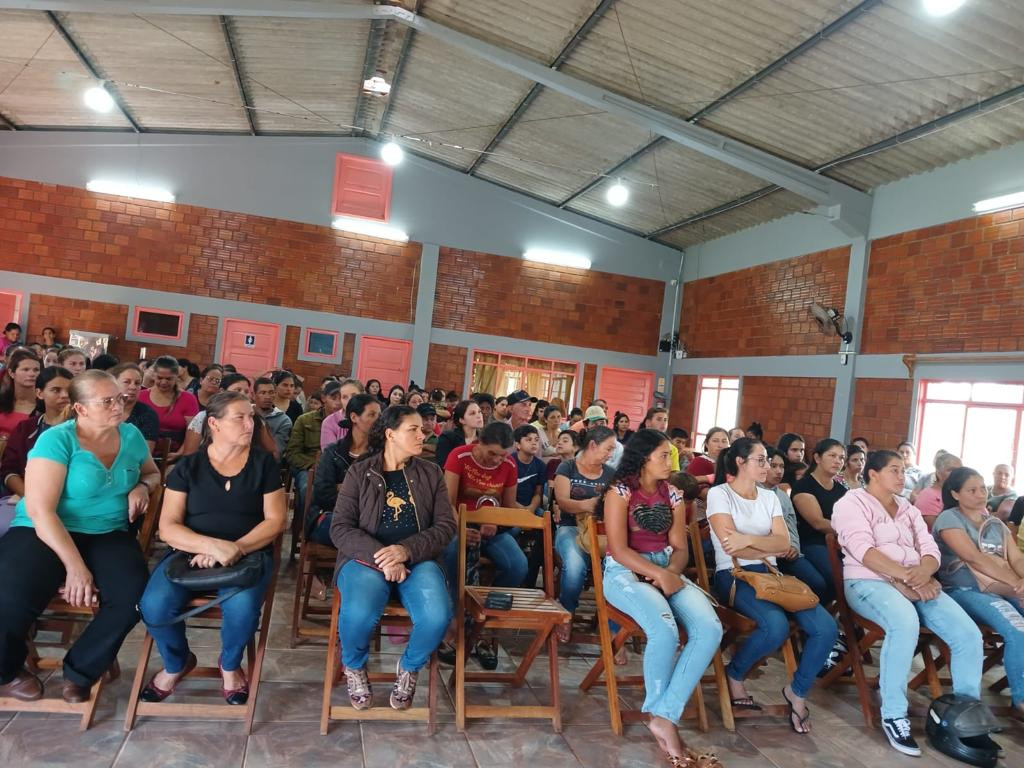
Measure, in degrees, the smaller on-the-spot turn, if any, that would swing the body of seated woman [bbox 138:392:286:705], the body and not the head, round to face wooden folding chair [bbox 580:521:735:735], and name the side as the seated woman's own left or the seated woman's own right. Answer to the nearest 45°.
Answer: approximately 90° to the seated woman's own left

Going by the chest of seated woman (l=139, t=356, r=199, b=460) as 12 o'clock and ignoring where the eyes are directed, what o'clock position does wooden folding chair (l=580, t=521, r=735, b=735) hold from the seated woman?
The wooden folding chair is roughly at 11 o'clock from the seated woman.

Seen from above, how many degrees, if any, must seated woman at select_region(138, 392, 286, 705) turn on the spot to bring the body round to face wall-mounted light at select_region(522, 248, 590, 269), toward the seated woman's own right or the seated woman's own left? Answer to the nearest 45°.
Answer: approximately 135° to the seated woman's own left

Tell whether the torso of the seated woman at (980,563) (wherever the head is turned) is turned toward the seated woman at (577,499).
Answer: no

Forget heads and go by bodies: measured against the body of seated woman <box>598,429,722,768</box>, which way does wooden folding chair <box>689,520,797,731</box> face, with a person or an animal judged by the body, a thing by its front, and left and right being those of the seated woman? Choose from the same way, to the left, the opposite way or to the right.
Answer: the same way

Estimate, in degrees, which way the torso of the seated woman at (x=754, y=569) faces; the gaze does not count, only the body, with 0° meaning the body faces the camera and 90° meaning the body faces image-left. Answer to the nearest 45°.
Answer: approximately 315°

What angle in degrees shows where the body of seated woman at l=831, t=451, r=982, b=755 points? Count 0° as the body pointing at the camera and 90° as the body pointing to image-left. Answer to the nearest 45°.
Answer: approximately 315°

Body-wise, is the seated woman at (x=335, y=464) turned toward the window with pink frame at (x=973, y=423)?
no

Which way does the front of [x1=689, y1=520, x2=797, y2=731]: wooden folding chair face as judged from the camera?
facing the viewer and to the right of the viewer

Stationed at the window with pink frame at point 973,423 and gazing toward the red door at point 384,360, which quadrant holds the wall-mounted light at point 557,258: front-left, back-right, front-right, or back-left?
front-right

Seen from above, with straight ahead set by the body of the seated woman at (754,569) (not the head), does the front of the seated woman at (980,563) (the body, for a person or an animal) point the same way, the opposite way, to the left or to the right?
the same way

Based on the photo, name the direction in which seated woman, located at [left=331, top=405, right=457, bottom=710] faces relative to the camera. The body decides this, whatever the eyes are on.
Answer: toward the camera

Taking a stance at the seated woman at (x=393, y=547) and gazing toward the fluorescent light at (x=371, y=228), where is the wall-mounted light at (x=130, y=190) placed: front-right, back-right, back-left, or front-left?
front-left

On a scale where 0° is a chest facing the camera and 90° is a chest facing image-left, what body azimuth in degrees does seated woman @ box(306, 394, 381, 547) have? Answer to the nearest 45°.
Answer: approximately 315°

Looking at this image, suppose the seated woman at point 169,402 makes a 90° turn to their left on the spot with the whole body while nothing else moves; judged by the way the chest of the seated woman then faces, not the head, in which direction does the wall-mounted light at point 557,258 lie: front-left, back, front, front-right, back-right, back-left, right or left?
front-left

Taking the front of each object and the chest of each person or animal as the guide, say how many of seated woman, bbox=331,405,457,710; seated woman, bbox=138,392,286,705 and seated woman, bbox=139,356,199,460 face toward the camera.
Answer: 3

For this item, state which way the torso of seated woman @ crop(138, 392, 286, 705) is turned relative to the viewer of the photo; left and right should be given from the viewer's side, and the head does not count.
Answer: facing the viewer

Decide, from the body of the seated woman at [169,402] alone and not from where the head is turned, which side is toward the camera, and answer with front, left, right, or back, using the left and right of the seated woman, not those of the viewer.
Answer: front

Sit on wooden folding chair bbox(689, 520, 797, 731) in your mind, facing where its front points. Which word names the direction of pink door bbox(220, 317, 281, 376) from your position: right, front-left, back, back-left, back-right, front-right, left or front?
back
